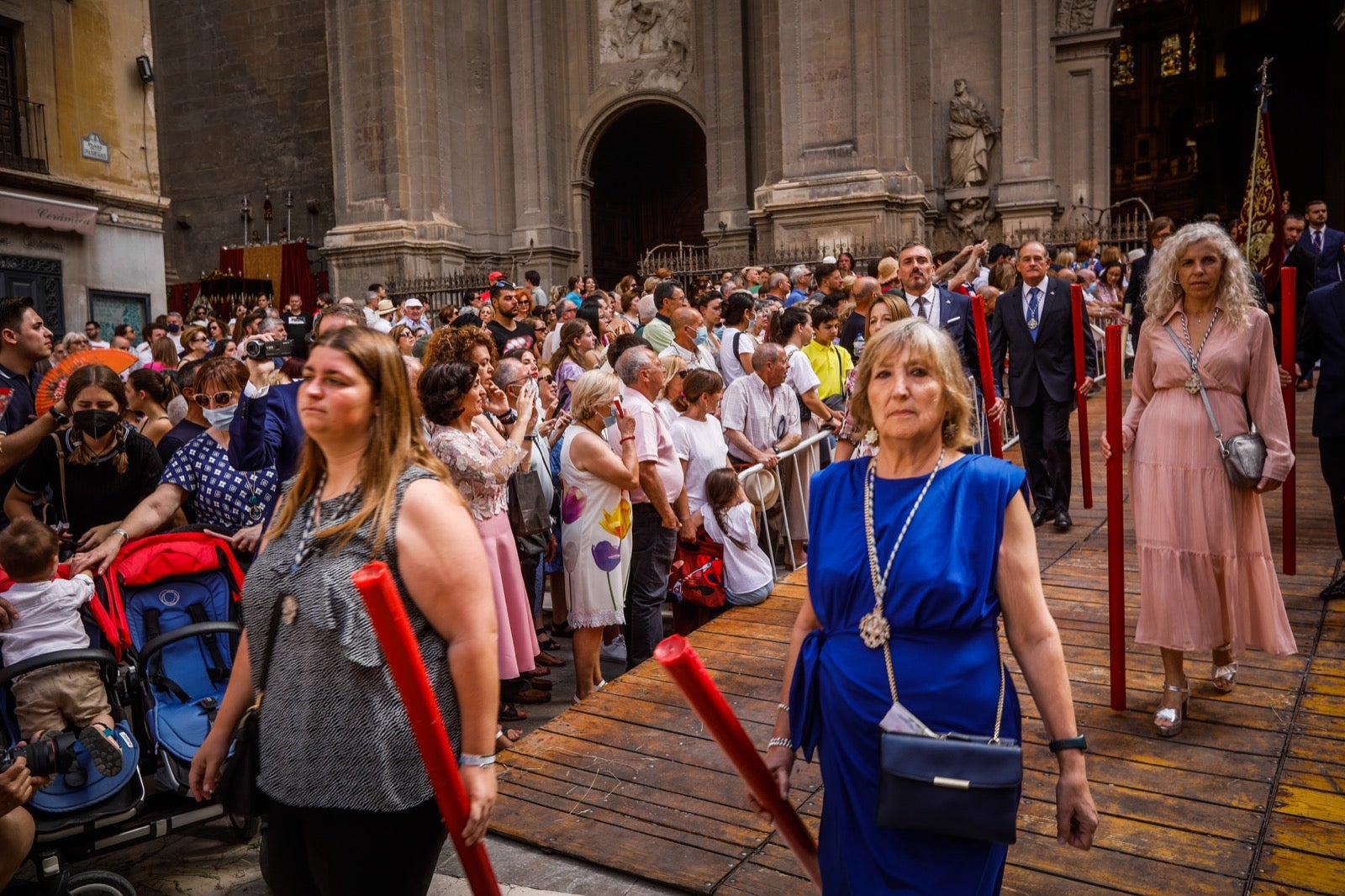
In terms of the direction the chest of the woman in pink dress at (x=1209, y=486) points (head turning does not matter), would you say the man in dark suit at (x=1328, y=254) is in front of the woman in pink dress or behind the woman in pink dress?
behind

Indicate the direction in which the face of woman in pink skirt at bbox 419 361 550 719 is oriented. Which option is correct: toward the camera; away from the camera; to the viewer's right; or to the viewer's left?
to the viewer's right

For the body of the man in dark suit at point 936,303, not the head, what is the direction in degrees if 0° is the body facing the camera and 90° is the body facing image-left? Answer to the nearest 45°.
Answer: approximately 0°

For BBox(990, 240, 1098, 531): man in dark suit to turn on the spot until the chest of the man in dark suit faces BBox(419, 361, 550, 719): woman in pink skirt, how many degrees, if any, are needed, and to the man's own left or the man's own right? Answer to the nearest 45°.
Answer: approximately 45° to the man's own right

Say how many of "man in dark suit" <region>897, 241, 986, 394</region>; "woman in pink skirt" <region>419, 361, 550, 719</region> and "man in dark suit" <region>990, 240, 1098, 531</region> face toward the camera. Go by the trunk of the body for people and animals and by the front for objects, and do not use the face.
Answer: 2

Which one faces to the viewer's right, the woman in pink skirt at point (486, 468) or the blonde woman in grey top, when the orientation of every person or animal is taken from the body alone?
the woman in pink skirt

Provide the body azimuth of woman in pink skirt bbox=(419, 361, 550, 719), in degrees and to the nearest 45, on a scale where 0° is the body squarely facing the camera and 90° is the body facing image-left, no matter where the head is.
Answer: approximately 270°

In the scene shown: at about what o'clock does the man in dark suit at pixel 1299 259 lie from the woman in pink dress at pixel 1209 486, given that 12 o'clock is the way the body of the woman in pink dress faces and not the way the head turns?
The man in dark suit is roughly at 6 o'clock from the woman in pink dress.

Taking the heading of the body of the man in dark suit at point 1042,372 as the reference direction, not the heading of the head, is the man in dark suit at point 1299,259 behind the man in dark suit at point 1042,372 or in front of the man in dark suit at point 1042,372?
behind
